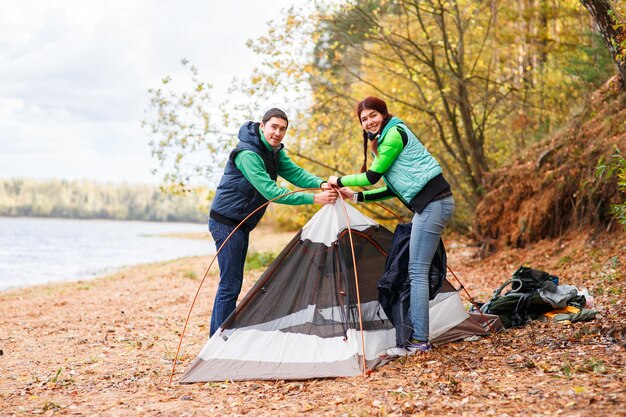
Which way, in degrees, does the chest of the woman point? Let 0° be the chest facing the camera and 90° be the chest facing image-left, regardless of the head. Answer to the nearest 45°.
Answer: approximately 90°

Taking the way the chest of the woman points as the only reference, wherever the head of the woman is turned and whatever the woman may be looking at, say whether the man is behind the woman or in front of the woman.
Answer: in front

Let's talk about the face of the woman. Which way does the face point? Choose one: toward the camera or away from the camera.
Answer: toward the camera
